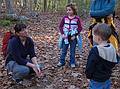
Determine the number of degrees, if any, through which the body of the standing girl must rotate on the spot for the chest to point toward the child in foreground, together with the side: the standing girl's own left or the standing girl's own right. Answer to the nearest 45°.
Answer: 0° — they already face them

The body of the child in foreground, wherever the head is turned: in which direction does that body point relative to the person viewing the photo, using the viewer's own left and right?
facing away from the viewer and to the left of the viewer

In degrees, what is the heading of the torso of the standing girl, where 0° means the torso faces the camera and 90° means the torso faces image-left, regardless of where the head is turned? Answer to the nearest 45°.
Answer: approximately 0°

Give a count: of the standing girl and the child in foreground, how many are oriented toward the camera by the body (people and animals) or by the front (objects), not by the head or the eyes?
1
